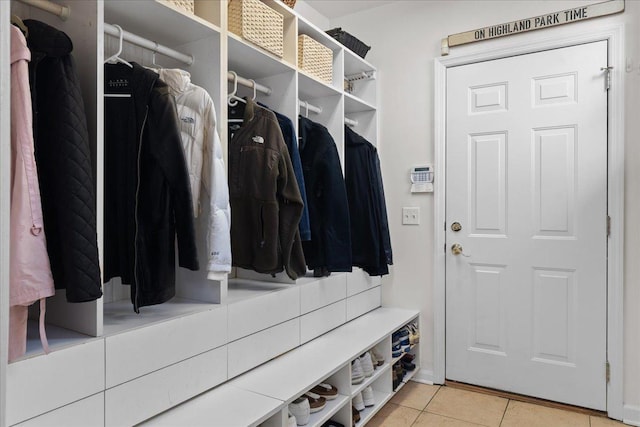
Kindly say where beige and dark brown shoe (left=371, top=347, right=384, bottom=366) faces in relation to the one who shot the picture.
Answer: facing the viewer and to the right of the viewer

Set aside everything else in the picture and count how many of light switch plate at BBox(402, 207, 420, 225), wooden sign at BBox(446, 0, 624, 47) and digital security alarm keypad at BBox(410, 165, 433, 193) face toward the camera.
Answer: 3

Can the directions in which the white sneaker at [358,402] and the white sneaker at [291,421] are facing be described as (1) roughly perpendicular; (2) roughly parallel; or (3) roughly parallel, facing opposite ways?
roughly parallel

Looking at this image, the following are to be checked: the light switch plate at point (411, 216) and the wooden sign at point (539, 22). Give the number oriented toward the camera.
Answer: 2

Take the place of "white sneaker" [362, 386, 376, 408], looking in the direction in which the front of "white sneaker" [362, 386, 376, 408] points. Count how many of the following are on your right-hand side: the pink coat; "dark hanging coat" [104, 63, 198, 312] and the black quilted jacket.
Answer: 3

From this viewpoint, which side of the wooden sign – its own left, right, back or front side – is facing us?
front

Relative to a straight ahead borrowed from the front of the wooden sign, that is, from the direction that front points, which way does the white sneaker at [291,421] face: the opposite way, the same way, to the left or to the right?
to the left
